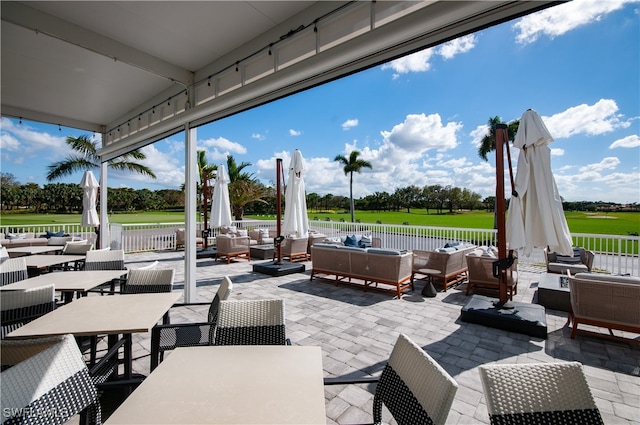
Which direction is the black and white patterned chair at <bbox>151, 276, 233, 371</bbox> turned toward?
to the viewer's left

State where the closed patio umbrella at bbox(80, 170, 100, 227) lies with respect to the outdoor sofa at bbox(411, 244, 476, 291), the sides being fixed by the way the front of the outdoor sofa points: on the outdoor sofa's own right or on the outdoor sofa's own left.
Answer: on the outdoor sofa's own left

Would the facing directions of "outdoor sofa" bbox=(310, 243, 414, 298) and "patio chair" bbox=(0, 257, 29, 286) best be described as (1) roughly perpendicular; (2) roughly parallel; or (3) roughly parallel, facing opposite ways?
roughly perpendicular

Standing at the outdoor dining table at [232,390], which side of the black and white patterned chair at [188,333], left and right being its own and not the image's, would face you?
left

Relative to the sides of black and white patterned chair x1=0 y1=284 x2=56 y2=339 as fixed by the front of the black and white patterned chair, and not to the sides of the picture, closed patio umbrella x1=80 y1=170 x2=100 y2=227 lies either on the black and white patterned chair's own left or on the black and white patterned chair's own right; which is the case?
on the black and white patterned chair's own left

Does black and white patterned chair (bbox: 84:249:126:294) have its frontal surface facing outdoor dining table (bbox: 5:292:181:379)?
yes

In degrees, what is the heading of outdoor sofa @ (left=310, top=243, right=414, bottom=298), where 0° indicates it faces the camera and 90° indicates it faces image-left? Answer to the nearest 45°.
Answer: approximately 225°

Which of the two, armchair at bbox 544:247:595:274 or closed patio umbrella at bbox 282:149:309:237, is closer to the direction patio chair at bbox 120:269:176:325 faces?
the armchair
